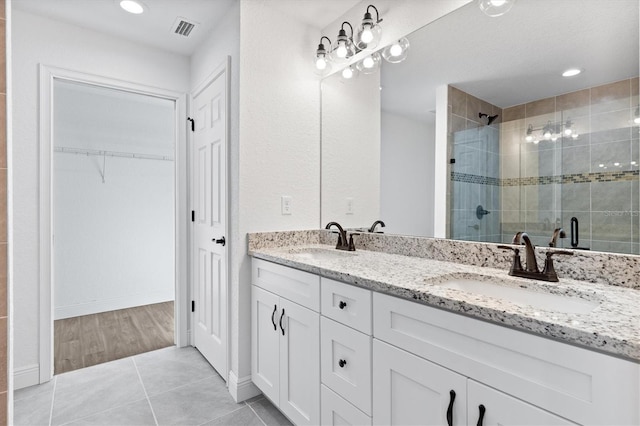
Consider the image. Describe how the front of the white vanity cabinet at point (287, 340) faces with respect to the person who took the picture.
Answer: facing the viewer and to the left of the viewer

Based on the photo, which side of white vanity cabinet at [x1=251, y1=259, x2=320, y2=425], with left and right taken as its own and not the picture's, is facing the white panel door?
right

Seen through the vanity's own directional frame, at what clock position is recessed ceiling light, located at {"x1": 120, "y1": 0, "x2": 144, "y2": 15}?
The recessed ceiling light is roughly at 2 o'clock from the vanity.

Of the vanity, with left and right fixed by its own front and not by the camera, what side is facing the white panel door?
right
